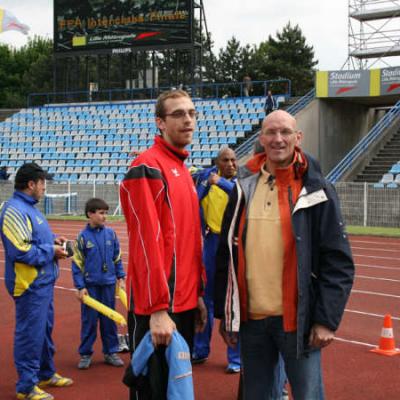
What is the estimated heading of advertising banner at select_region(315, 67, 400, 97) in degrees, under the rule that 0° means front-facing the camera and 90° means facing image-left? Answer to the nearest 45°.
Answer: approximately 0°

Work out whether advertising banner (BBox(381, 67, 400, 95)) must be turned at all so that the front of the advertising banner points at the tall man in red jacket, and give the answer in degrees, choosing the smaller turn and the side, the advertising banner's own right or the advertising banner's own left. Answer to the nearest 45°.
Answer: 0° — it already faces them

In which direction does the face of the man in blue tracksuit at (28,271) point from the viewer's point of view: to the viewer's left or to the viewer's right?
to the viewer's right

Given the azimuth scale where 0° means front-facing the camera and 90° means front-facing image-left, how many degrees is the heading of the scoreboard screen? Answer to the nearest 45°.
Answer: approximately 0°

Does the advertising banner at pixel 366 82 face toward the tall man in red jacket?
yes

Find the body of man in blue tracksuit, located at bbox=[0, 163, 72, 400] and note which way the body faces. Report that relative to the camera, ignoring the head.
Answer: to the viewer's right

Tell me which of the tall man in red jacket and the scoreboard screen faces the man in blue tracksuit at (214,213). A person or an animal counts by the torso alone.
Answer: the scoreboard screen

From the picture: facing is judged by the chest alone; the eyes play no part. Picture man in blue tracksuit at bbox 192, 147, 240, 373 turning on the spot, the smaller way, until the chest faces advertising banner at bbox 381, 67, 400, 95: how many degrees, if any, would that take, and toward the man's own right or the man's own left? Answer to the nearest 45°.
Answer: approximately 135° to the man's own left
